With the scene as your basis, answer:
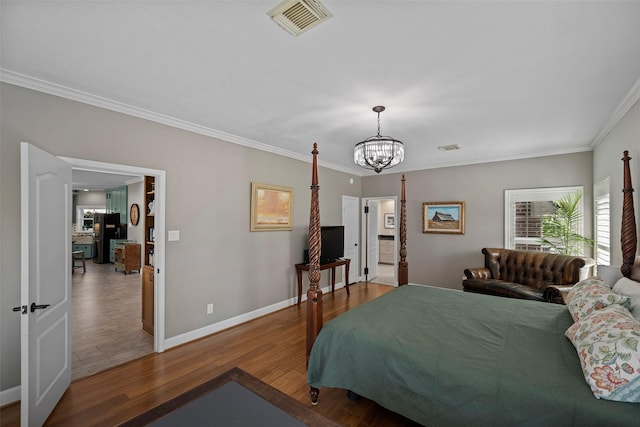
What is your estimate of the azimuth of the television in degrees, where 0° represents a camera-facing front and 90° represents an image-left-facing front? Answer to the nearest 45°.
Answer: approximately 315°

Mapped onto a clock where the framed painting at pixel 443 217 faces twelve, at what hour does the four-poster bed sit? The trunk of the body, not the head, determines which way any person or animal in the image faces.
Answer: The four-poster bed is roughly at 12 o'clock from the framed painting.

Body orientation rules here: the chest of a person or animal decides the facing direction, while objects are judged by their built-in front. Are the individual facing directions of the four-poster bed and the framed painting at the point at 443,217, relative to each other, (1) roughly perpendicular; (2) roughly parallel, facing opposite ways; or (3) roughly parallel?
roughly perpendicular

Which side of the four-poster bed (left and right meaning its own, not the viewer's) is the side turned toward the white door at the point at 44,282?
front

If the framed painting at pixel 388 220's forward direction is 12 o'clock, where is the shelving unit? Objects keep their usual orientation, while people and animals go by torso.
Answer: The shelving unit is roughly at 1 o'clock from the framed painting.

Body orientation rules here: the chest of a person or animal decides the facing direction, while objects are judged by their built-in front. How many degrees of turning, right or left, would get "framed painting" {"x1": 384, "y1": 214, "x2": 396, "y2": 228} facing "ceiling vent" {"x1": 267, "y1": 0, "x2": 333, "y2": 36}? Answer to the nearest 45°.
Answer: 0° — it already faces it

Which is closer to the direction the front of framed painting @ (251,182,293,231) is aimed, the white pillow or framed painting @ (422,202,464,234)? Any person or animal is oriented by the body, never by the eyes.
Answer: the white pillow

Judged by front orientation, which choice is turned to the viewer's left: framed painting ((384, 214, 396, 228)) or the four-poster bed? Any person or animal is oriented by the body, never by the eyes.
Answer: the four-poster bed

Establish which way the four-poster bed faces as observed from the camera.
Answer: facing to the left of the viewer

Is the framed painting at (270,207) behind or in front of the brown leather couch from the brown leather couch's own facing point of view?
in front

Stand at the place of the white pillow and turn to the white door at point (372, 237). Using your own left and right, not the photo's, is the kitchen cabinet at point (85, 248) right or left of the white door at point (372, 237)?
left

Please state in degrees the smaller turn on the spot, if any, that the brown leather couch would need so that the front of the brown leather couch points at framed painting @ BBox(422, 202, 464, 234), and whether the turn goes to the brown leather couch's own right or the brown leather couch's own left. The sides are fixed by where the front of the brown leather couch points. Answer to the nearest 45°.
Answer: approximately 90° to the brown leather couch's own right

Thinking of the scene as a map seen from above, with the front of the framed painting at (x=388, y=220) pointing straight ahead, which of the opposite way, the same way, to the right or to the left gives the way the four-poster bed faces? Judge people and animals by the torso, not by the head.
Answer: to the right
